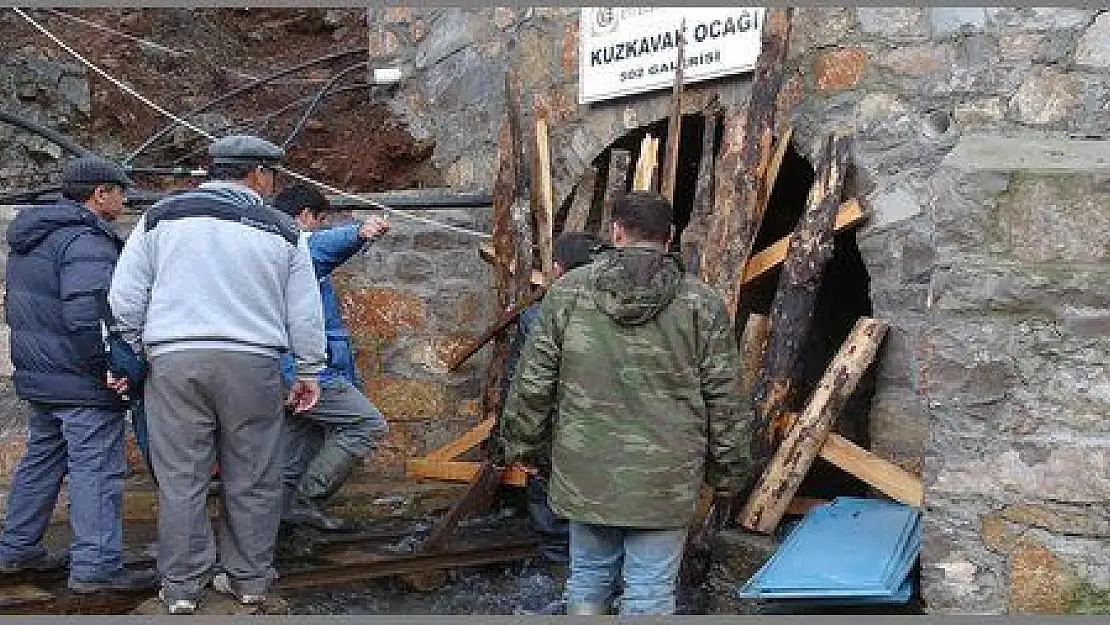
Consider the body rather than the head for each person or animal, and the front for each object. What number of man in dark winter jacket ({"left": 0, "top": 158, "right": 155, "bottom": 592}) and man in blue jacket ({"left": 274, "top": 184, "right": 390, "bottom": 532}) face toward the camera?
0

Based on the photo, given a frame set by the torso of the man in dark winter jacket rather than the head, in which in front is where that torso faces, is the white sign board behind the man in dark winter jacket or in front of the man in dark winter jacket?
in front

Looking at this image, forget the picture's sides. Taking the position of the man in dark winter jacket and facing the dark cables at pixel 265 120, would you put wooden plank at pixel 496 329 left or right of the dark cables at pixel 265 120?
right

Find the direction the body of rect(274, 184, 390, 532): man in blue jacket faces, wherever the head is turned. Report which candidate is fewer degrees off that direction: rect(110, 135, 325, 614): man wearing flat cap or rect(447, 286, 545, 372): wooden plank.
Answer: the wooden plank

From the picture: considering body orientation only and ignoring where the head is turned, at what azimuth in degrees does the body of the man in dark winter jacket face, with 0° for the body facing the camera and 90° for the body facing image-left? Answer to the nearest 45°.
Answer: approximately 225°

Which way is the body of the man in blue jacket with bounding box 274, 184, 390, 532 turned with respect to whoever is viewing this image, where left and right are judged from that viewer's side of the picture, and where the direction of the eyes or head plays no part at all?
facing to the right of the viewer

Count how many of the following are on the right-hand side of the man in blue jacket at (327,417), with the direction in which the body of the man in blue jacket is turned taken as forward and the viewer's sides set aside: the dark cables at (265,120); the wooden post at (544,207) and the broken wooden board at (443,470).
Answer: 0

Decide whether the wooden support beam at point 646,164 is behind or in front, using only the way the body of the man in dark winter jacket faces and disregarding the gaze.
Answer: in front

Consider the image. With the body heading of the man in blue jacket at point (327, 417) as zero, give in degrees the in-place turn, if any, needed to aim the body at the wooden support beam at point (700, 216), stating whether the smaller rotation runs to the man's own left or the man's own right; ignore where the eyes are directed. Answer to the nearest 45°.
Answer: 0° — they already face it

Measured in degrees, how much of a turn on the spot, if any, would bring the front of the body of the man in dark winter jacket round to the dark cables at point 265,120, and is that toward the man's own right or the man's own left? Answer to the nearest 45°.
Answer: approximately 45° to the man's own left

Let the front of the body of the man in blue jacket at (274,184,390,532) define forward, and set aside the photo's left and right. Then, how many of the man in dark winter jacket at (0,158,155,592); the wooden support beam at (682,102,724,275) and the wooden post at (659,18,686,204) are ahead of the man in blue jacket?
2

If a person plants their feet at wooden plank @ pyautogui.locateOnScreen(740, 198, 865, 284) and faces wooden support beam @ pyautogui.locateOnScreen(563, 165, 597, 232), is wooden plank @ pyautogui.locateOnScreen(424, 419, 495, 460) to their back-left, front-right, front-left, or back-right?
front-left

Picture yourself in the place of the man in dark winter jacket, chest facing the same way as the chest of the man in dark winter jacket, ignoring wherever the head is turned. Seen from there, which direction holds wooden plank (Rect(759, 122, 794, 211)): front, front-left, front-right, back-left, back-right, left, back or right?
front-right

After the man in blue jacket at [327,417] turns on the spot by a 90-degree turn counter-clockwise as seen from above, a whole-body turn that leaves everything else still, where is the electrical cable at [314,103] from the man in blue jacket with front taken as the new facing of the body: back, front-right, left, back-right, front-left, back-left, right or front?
front

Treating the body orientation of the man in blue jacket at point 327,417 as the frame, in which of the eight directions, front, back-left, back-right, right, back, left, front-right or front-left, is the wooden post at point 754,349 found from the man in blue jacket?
front
